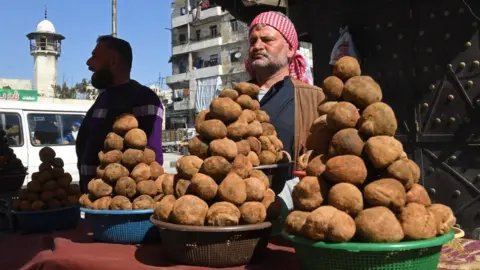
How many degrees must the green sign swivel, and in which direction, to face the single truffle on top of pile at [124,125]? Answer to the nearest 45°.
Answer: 0° — it already faces it

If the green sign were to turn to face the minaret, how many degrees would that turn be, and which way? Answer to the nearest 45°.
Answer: approximately 180°
